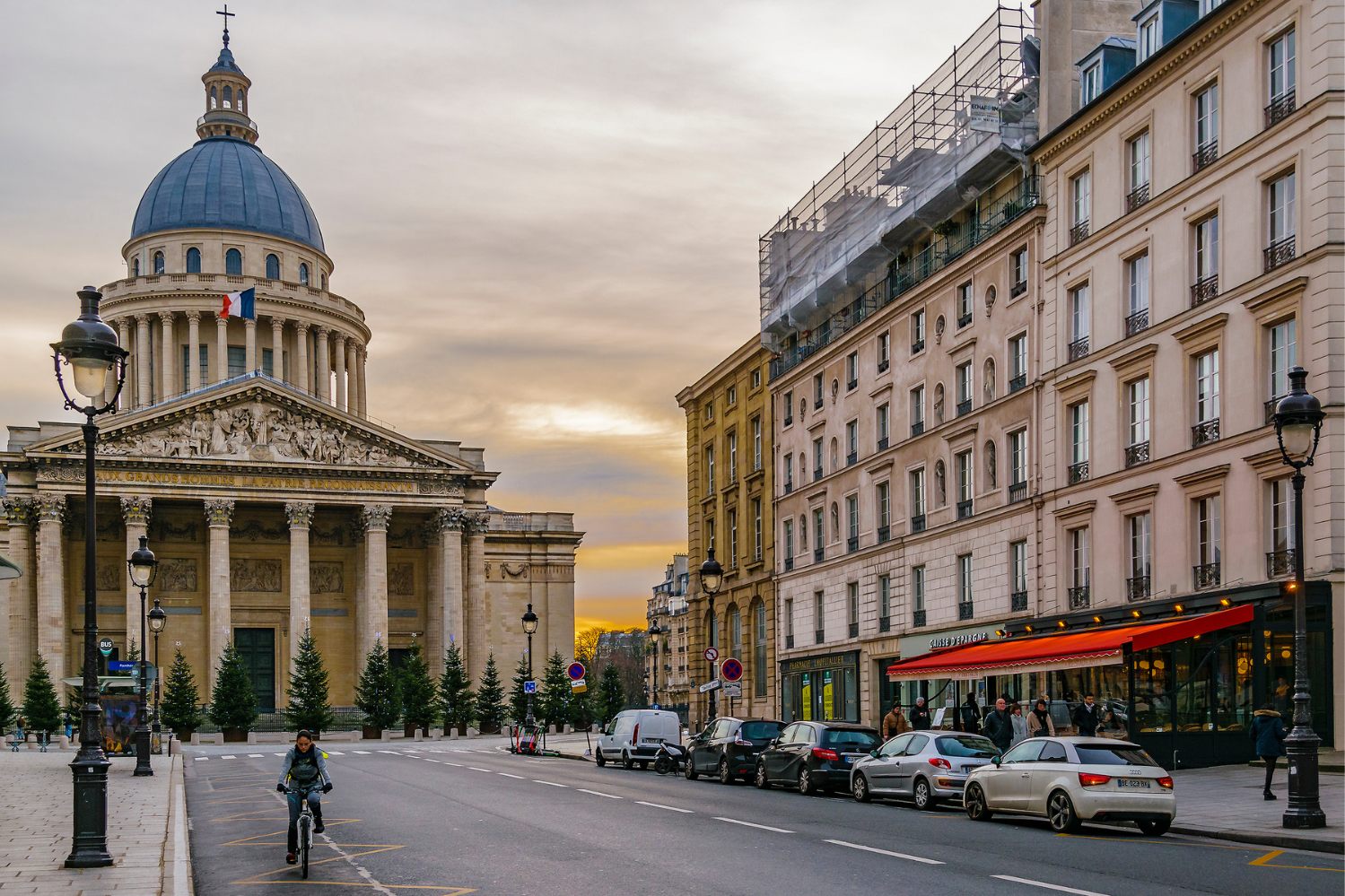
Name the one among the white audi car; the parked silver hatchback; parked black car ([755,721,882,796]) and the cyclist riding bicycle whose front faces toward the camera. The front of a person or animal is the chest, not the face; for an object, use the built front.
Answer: the cyclist riding bicycle

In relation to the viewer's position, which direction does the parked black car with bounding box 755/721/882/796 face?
facing away from the viewer and to the left of the viewer

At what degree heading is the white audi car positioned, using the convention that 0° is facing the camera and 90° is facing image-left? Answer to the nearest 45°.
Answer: approximately 135°

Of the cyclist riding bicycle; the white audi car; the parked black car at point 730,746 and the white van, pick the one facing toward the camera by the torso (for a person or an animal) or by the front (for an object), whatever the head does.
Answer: the cyclist riding bicycle

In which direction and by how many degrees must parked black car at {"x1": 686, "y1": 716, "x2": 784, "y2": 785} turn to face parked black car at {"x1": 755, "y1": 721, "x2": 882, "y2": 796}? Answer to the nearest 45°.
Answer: approximately 135° to its left

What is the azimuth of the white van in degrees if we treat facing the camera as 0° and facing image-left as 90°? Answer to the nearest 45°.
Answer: approximately 135°

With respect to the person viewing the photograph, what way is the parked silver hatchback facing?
facing away from the viewer and to the left of the viewer

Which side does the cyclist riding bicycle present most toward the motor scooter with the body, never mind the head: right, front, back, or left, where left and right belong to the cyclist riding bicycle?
back
